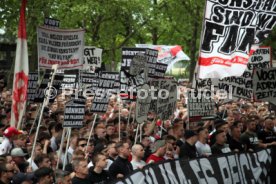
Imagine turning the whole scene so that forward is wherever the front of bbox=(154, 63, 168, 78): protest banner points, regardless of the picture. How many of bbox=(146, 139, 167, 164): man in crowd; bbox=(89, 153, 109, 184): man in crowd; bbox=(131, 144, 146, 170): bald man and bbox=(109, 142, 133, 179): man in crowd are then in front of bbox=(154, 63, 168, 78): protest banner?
4

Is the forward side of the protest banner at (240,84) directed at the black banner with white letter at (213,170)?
yes

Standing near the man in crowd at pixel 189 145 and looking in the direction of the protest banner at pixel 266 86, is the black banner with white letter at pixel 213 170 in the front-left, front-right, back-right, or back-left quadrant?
back-right

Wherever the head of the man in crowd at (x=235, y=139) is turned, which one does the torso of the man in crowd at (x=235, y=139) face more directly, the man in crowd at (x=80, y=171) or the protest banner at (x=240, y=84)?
the man in crowd

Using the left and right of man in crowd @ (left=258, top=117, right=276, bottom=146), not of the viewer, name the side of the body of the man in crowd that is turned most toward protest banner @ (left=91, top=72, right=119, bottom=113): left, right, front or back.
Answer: right

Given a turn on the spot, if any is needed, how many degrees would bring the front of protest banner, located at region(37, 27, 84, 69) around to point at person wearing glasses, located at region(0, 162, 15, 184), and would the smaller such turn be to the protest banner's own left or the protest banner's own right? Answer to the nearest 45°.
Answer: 0° — it already faces them
